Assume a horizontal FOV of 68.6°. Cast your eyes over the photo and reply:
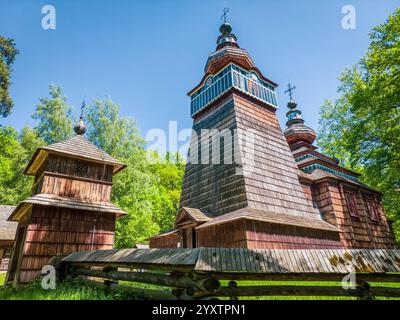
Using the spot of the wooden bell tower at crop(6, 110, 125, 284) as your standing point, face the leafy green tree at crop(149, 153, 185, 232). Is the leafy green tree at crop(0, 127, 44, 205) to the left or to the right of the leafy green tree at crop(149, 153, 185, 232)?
left

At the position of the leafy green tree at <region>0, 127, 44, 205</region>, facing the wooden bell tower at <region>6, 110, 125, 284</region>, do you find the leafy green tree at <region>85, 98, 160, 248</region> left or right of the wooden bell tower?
left

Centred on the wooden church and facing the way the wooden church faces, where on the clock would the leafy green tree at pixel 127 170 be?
The leafy green tree is roughly at 2 o'clock from the wooden church.

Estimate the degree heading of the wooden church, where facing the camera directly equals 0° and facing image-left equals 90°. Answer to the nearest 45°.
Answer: approximately 45°
